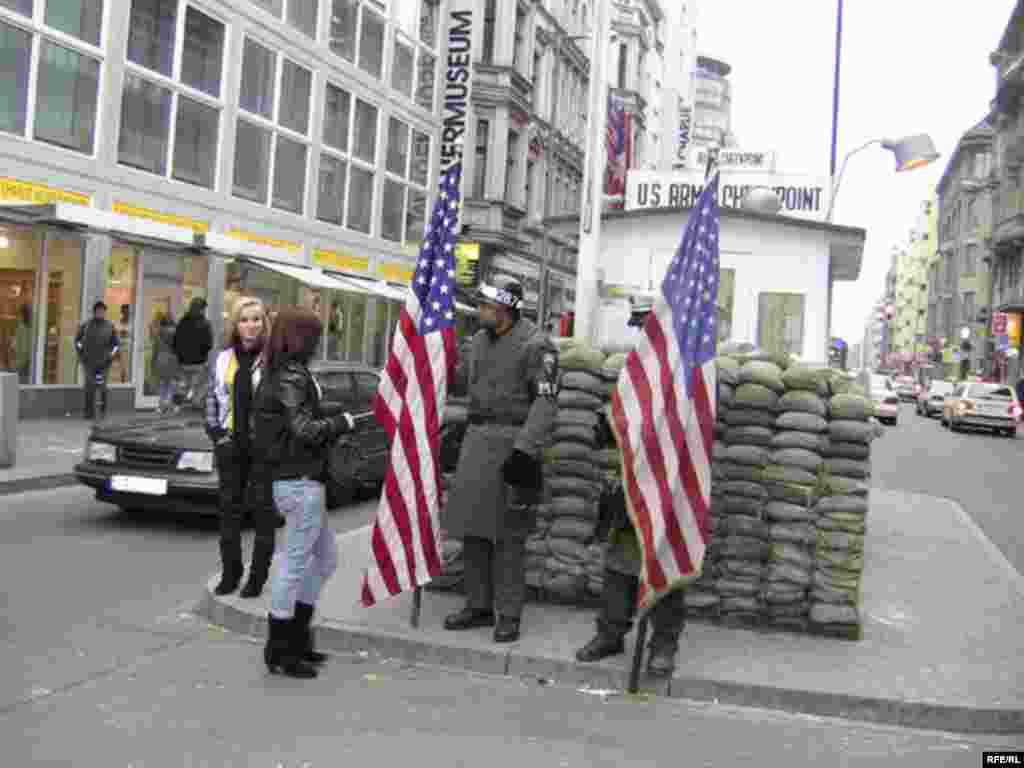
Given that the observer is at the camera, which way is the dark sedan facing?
facing the viewer and to the left of the viewer

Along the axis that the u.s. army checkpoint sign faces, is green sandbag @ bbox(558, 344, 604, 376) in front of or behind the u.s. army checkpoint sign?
in front

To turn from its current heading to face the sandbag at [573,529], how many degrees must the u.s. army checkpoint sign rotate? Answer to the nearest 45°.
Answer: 0° — it already faces it

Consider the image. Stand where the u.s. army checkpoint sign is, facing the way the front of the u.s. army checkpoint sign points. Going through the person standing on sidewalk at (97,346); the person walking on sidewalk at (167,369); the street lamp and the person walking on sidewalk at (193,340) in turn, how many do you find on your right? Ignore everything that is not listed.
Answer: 3

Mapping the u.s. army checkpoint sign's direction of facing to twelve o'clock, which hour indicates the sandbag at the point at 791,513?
The sandbag is roughly at 12 o'clock from the u.s. army checkpoint sign.

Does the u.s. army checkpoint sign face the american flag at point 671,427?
yes

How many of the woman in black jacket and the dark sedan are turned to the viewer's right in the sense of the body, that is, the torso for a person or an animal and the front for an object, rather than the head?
1

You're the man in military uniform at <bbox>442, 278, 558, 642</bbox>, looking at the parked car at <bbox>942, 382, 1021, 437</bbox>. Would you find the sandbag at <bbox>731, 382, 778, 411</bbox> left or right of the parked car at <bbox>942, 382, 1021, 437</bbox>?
right

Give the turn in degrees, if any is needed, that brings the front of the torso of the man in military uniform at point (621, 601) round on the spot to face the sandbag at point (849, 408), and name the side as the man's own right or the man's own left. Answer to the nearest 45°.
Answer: approximately 90° to the man's own left

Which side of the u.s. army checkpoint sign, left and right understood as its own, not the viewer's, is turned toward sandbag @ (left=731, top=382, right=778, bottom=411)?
front
